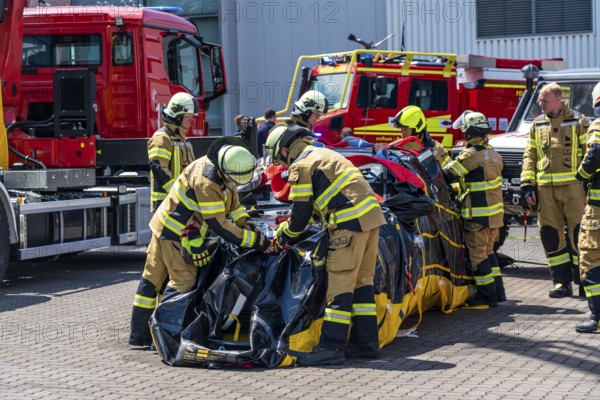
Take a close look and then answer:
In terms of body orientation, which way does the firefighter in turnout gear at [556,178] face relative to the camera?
toward the camera

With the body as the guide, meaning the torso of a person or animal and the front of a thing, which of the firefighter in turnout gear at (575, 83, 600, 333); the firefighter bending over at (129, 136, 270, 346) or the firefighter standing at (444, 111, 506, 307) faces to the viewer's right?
the firefighter bending over

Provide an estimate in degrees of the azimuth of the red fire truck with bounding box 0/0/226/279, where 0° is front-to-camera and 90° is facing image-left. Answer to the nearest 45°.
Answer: approximately 225°

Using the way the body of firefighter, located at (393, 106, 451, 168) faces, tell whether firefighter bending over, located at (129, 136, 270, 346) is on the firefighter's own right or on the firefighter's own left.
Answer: on the firefighter's own left

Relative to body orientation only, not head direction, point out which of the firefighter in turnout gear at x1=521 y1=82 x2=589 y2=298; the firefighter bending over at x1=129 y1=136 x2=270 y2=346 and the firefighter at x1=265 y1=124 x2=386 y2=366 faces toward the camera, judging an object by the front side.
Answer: the firefighter in turnout gear

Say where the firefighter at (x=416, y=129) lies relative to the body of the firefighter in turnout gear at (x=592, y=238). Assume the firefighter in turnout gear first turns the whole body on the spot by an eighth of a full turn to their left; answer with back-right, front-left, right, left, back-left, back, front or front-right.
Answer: right

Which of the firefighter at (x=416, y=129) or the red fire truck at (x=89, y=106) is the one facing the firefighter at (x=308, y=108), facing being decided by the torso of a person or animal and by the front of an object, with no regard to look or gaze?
the firefighter at (x=416, y=129)

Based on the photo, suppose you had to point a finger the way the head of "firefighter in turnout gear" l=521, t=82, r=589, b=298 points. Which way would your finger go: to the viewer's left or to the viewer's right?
to the viewer's left

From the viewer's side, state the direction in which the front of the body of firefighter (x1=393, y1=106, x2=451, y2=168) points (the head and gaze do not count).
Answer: to the viewer's left

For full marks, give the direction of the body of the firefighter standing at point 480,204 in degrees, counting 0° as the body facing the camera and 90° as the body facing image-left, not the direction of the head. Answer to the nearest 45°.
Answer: approximately 135°

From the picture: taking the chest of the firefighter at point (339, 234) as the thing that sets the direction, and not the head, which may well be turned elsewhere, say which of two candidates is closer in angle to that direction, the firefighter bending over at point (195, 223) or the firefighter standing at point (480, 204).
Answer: the firefighter bending over

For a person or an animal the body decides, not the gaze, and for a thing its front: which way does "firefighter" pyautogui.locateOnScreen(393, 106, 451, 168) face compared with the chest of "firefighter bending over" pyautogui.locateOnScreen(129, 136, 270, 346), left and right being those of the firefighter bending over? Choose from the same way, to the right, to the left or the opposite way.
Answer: the opposite way

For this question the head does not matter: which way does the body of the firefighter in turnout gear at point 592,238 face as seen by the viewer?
to the viewer's left

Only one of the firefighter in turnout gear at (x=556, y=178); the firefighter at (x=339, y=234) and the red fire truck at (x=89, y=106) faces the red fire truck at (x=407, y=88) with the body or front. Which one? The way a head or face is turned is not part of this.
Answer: the red fire truck at (x=89, y=106)

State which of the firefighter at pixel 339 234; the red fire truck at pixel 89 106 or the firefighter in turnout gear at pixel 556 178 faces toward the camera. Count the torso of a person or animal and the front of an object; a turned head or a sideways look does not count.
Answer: the firefighter in turnout gear

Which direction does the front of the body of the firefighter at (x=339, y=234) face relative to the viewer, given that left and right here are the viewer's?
facing to the left of the viewer
